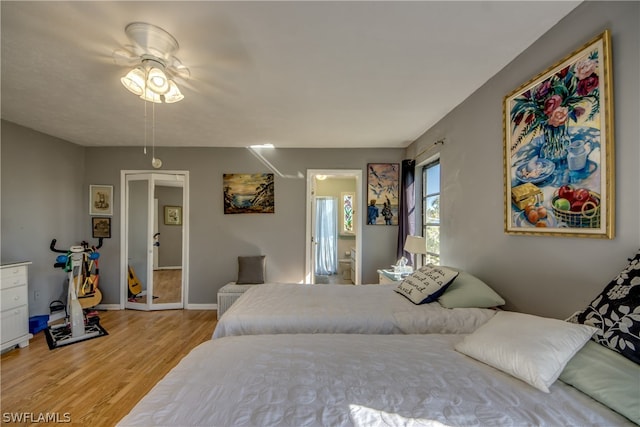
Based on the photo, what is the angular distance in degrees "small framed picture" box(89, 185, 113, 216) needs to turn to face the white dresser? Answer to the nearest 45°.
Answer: approximately 45° to its right

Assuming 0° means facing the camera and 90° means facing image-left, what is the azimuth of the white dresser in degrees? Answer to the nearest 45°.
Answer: approximately 315°

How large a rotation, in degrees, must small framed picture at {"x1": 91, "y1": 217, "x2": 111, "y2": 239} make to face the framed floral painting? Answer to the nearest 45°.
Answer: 0° — it already faces it

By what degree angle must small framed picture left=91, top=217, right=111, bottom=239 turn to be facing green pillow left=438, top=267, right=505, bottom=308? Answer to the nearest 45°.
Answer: approximately 45° to its left

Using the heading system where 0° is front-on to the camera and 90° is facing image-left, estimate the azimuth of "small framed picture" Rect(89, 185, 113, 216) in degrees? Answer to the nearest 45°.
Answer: approximately 0°

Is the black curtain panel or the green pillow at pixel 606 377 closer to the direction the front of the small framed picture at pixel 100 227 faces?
the green pillow
